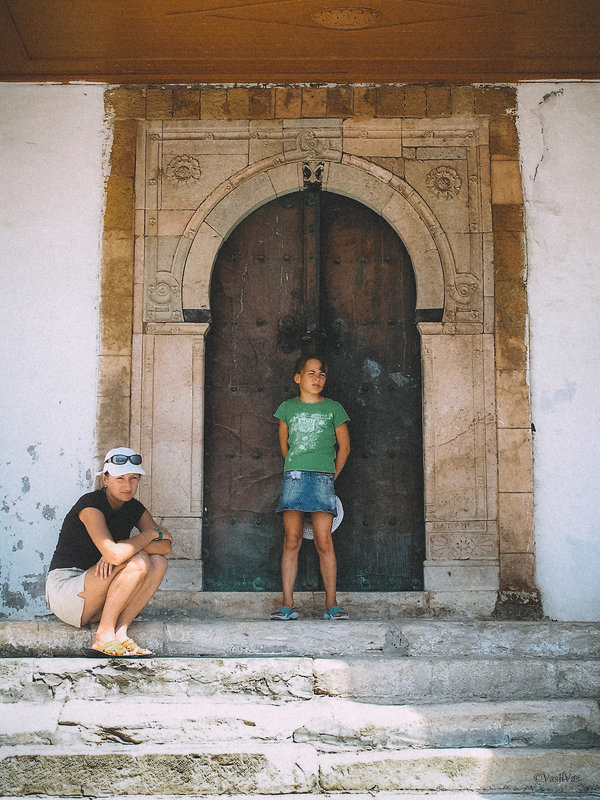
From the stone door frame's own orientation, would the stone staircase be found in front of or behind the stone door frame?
in front

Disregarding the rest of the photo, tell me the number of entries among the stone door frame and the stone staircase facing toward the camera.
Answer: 2

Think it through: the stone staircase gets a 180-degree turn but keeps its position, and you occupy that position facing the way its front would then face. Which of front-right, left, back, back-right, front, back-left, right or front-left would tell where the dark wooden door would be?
front

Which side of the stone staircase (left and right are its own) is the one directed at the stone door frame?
back
